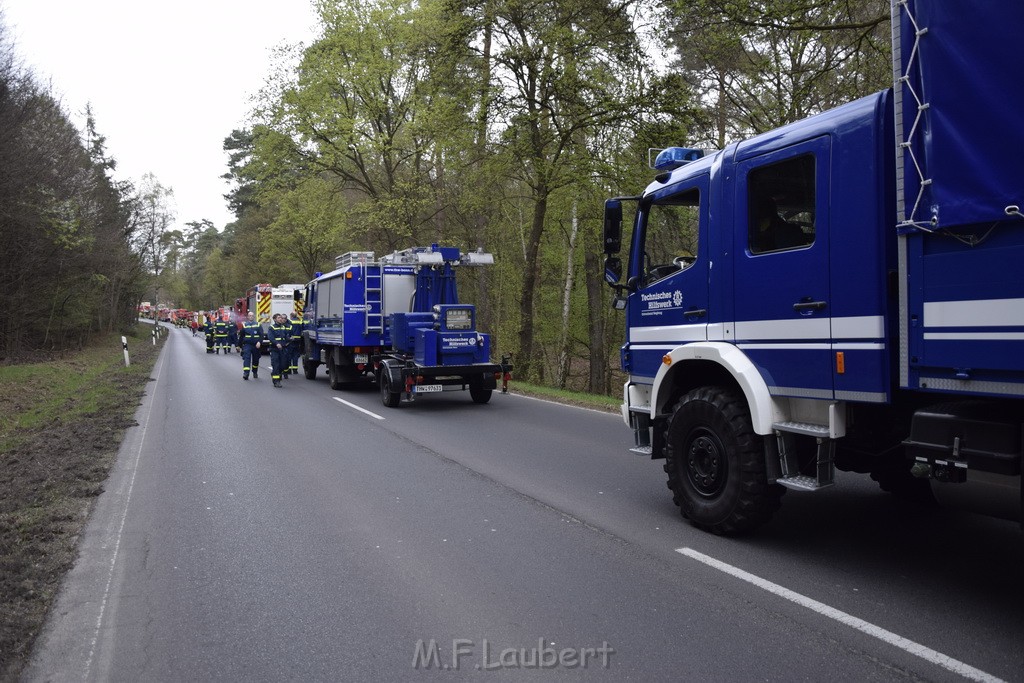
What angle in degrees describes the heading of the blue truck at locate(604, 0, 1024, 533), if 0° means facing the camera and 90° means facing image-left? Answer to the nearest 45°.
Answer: approximately 135°

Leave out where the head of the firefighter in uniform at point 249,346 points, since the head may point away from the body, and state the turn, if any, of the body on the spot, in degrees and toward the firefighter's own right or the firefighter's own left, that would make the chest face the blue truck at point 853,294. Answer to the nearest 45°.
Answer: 0° — they already face it

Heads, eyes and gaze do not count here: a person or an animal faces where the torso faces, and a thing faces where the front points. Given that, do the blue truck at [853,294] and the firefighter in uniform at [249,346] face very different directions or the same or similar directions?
very different directions

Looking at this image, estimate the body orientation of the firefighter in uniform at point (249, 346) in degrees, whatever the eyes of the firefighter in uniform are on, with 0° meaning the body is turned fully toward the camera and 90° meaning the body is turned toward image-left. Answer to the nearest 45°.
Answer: approximately 0°

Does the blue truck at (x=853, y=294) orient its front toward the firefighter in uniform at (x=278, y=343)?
yes

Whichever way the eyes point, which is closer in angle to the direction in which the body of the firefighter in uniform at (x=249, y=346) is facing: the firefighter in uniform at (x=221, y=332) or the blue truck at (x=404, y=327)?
the blue truck
